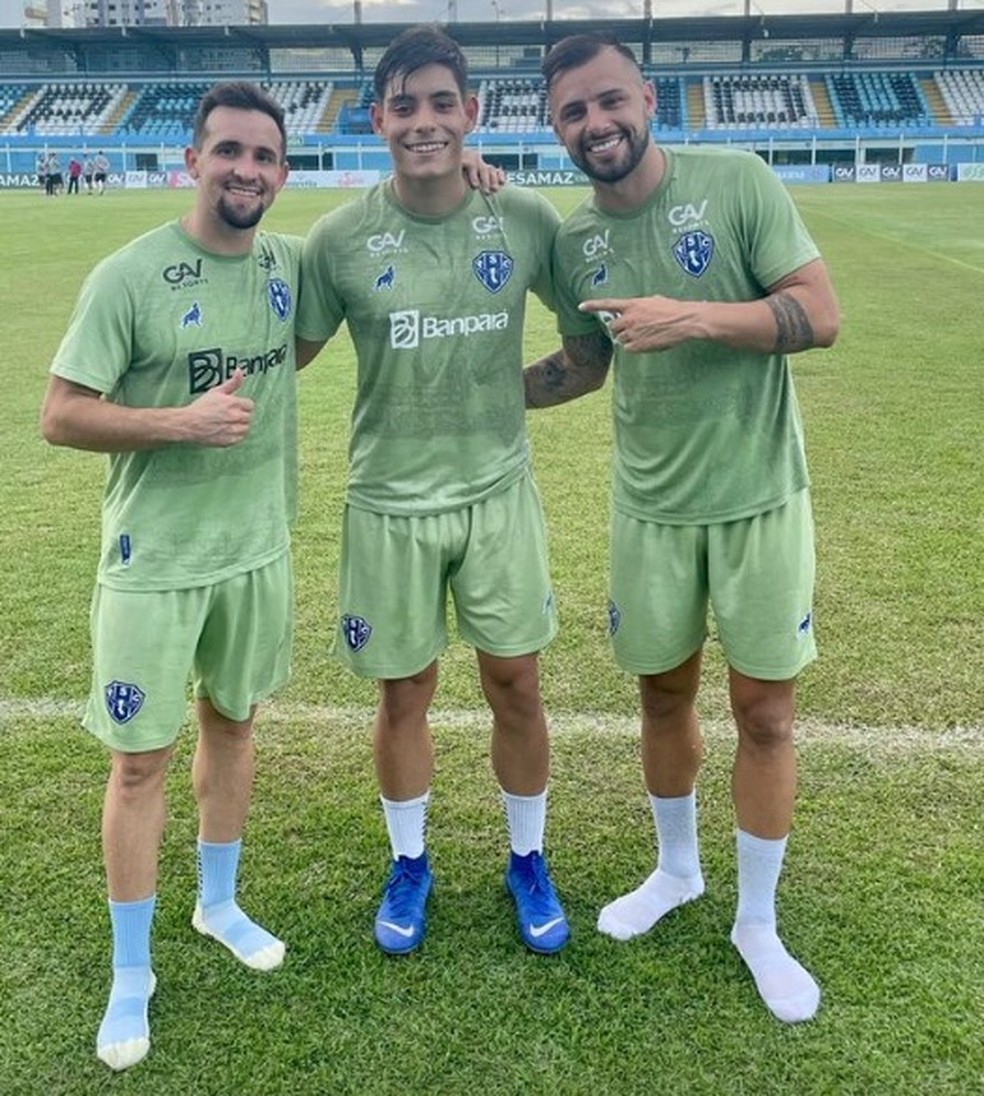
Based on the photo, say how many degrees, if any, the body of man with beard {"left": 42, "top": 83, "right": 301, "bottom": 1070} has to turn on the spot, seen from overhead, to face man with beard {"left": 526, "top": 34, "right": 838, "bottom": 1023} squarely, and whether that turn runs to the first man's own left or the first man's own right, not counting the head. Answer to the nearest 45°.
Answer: approximately 45° to the first man's own left

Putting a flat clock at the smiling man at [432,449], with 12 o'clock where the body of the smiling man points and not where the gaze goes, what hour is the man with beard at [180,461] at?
The man with beard is roughly at 2 o'clock from the smiling man.

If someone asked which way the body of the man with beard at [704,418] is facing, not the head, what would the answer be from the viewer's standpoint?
toward the camera

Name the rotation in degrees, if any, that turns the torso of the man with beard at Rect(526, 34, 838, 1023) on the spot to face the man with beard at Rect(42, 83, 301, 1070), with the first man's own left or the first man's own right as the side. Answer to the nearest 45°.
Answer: approximately 90° to the first man's own right

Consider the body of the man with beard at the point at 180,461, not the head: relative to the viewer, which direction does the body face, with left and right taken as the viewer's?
facing the viewer and to the right of the viewer

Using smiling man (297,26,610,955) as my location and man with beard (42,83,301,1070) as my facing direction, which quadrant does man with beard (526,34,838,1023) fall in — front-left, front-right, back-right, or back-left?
back-left

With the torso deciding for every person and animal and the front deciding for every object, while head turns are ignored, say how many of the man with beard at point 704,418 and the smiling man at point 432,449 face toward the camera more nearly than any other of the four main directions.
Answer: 2

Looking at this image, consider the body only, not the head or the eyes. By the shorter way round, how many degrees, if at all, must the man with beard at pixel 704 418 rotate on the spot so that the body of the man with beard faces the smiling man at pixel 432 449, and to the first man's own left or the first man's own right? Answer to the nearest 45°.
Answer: approximately 90° to the first man's own right

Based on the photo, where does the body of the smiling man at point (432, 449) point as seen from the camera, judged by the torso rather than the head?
toward the camera

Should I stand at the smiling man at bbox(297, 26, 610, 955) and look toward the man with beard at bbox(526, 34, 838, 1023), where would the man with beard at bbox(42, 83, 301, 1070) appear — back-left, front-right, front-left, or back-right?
back-right
